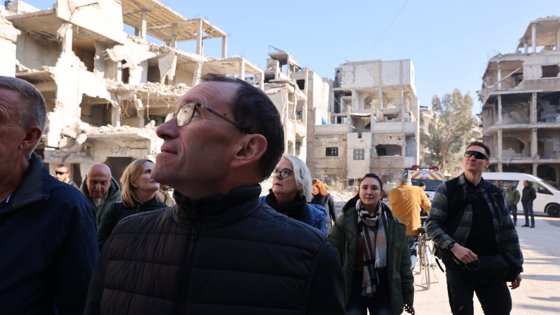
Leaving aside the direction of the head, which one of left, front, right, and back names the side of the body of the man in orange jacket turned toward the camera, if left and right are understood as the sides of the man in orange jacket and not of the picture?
back

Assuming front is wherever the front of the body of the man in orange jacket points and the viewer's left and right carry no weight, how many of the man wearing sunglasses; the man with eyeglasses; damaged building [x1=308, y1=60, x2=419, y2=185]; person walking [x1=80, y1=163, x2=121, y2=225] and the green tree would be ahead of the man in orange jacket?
2

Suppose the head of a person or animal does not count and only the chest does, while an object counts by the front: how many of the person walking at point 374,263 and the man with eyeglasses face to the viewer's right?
0

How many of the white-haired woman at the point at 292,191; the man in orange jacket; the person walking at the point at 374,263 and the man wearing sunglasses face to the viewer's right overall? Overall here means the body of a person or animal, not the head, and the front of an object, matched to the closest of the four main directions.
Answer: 0

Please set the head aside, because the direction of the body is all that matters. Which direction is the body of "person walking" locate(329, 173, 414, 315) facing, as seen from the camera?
toward the camera

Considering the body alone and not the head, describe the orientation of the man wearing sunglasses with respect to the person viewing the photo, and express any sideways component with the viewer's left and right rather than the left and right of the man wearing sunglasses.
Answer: facing the viewer

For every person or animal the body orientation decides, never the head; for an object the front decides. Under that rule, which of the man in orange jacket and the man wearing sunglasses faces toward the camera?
the man wearing sunglasses

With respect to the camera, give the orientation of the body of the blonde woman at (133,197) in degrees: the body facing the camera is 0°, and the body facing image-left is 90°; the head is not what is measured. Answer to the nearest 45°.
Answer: approximately 315°

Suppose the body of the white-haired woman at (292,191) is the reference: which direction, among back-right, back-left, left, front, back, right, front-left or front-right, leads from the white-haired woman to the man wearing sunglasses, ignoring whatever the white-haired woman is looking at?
back-left

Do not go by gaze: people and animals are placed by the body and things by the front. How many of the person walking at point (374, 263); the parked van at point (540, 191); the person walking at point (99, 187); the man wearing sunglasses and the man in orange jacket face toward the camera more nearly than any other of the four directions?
3

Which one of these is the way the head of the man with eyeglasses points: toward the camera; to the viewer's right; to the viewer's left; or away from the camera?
to the viewer's left

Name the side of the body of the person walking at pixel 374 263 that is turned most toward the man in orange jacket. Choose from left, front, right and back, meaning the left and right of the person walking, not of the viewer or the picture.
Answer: back

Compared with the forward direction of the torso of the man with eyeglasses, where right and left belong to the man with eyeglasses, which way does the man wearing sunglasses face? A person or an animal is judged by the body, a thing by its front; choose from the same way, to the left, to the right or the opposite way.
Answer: the same way

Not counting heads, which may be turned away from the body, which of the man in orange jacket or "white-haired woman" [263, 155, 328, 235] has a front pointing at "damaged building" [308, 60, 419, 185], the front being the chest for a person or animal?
the man in orange jacket

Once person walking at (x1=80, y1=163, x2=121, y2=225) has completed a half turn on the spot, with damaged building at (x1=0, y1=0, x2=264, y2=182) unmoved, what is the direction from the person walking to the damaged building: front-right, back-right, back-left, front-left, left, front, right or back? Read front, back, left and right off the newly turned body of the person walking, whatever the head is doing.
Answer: front

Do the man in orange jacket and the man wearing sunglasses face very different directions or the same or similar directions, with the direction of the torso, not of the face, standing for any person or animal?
very different directions
